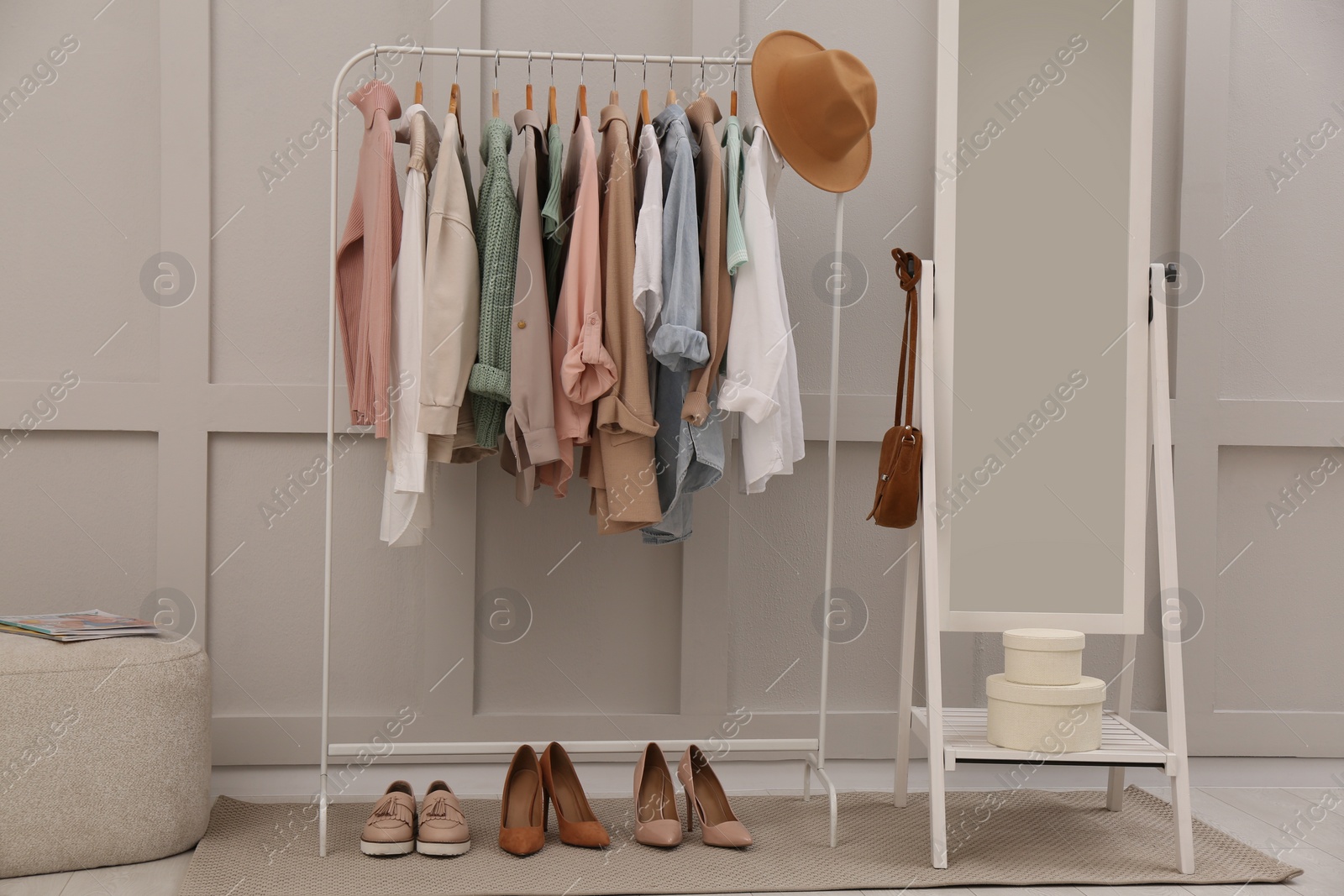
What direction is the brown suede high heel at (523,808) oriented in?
toward the camera

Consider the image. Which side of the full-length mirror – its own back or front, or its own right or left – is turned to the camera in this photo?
front

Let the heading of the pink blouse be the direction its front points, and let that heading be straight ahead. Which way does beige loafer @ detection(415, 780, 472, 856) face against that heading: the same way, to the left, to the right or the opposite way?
to the left

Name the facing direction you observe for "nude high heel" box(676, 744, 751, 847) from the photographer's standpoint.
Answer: facing the viewer and to the right of the viewer

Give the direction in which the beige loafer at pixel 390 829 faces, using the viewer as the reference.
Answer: facing the viewer

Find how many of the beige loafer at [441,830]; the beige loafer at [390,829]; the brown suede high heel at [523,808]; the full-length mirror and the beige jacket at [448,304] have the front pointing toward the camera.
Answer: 4

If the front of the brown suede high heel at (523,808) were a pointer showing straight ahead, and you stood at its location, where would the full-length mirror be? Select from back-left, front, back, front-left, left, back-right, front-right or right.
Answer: left
